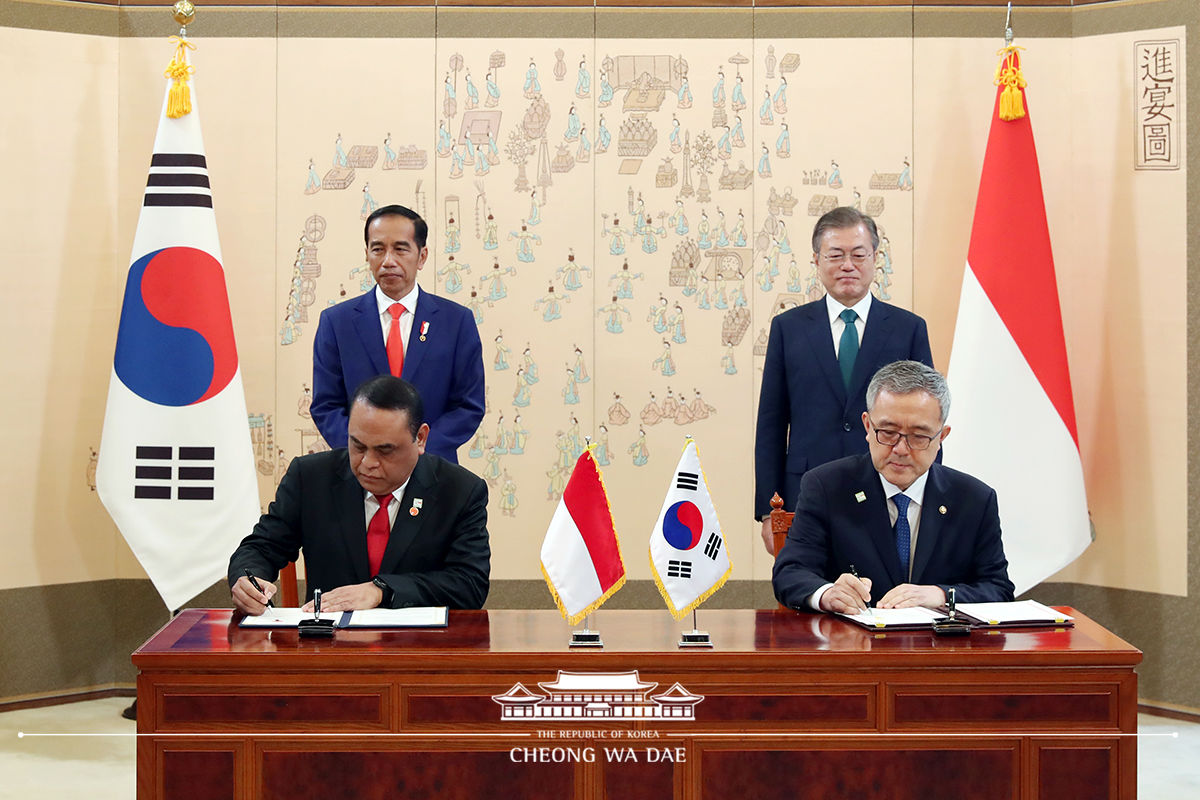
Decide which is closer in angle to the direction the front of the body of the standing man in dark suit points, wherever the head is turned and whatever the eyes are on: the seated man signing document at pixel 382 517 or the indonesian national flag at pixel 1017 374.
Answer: the seated man signing document

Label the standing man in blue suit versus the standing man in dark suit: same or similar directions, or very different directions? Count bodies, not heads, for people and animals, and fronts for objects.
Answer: same or similar directions

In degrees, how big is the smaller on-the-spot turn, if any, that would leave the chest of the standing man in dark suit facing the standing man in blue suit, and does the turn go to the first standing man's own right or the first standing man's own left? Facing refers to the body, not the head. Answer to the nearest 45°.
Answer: approximately 90° to the first standing man's own right

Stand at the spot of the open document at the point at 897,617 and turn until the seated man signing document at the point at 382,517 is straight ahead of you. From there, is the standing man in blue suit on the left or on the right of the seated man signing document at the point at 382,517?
right

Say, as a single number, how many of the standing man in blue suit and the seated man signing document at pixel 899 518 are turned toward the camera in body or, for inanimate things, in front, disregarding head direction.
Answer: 2

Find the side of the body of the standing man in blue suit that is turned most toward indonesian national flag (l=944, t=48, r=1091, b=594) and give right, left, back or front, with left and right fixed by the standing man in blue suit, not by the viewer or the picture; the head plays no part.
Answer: left

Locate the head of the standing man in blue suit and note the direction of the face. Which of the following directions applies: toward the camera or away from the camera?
toward the camera

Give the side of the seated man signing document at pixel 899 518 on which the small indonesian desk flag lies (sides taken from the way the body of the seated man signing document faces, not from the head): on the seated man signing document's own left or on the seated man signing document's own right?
on the seated man signing document's own right

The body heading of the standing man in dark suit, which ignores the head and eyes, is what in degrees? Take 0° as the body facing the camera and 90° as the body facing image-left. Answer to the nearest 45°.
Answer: approximately 0°

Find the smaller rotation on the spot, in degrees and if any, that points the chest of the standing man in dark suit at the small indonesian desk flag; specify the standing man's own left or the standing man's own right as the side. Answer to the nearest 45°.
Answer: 0° — they already face it

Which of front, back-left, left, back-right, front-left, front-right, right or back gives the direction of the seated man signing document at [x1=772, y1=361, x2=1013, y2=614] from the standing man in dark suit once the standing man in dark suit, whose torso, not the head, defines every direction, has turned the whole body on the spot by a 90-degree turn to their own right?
left

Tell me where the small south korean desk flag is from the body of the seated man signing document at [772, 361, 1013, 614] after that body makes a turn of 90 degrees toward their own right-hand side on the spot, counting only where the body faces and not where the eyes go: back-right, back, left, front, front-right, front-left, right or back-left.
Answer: front-left

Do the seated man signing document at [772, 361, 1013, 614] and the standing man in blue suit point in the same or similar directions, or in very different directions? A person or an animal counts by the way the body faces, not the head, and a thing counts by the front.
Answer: same or similar directions

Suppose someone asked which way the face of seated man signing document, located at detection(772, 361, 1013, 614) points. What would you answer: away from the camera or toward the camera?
toward the camera

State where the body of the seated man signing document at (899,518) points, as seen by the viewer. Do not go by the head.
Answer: toward the camera

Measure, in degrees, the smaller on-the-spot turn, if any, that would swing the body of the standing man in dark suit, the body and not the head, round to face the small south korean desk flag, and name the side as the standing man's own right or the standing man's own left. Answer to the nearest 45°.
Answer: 0° — they already face it

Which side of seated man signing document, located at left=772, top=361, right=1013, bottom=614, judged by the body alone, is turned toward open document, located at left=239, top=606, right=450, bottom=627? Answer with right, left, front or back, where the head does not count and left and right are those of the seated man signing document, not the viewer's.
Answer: right
